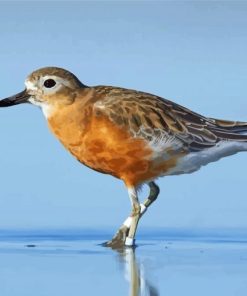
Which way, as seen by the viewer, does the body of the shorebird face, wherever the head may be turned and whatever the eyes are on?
to the viewer's left
